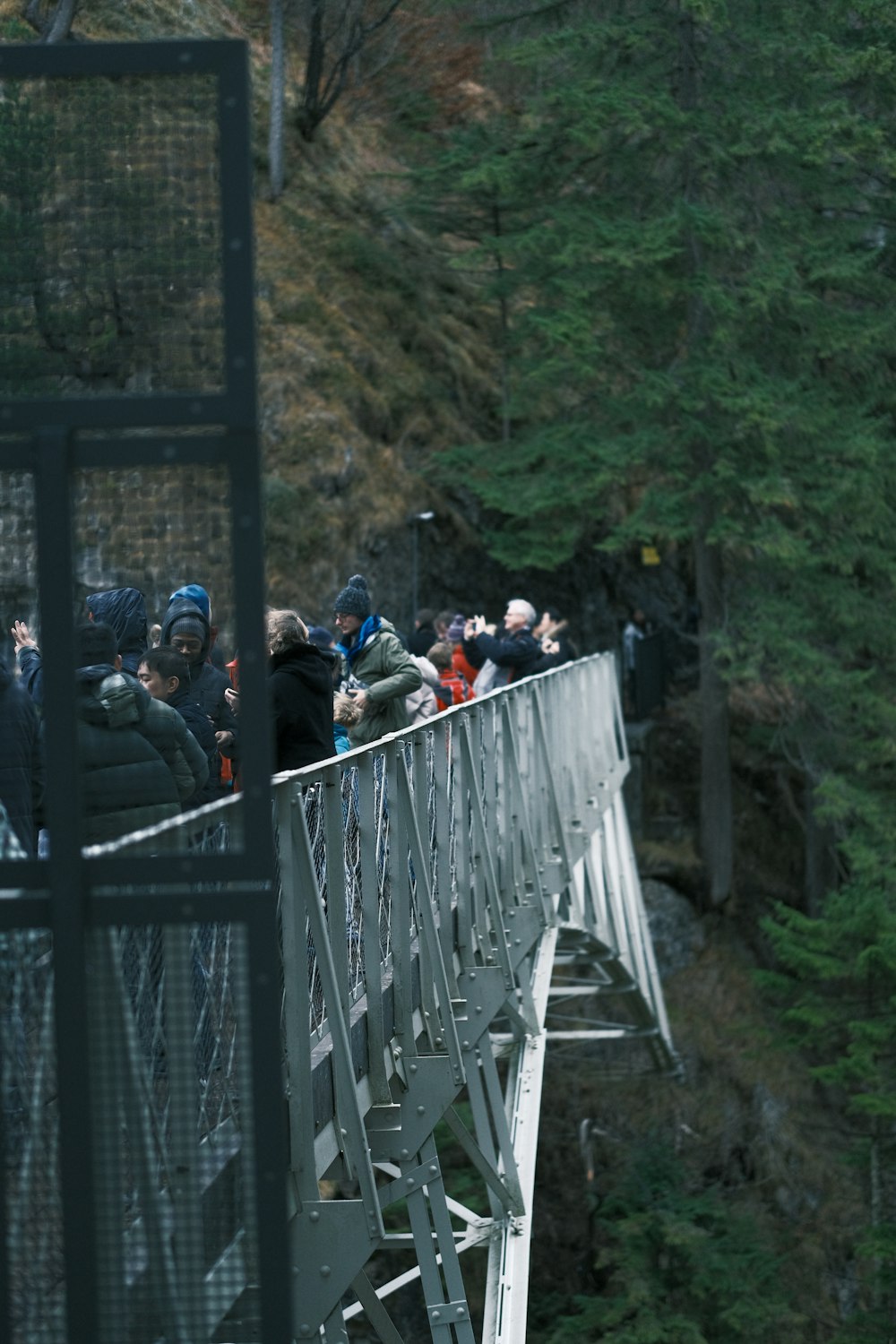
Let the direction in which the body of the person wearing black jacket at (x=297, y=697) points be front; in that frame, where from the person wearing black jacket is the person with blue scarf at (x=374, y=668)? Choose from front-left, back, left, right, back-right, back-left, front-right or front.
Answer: front-right

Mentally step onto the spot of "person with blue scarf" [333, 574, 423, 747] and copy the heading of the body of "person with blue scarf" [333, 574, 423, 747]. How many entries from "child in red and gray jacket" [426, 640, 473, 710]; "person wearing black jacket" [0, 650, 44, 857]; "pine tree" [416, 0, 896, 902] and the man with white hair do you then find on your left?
1

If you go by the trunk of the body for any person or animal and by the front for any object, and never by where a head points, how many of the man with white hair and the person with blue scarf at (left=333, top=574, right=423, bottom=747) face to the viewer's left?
2

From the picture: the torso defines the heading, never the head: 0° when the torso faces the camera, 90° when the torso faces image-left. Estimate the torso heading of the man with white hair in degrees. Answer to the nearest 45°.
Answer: approximately 90°

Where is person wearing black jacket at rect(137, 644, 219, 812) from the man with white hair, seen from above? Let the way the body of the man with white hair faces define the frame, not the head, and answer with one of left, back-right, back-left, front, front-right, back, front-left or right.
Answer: left

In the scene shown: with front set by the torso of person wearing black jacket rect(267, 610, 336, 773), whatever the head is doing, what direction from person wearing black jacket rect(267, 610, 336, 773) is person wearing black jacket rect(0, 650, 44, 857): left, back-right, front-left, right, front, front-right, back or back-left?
back-left

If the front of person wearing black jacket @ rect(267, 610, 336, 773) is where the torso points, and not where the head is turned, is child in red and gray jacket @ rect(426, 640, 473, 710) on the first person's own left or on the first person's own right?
on the first person's own right

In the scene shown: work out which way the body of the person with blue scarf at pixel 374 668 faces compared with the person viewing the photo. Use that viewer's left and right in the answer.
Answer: facing to the left of the viewer

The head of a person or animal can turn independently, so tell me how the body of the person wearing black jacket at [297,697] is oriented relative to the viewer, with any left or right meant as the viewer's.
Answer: facing away from the viewer and to the left of the viewer

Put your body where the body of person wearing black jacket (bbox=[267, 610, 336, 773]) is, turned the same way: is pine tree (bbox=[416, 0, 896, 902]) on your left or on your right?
on your right
